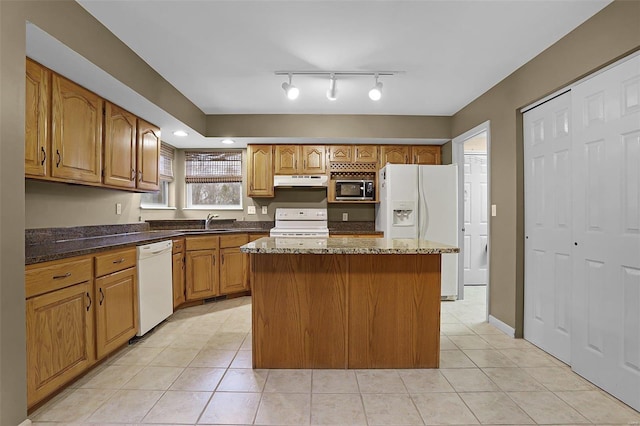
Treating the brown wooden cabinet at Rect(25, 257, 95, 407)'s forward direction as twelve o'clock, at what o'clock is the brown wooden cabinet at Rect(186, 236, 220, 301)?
the brown wooden cabinet at Rect(186, 236, 220, 301) is roughly at 9 o'clock from the brown wooden cabinet at Rect(25, 257, 95, 407).

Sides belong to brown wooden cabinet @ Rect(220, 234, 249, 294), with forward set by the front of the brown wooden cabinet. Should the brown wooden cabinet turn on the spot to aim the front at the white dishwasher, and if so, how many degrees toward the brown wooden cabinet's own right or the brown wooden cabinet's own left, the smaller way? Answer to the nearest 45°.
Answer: approximately 45° to the brown wooden cabinet's own right

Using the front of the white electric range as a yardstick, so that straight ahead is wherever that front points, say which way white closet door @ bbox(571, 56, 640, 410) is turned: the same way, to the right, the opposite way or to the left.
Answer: to the right

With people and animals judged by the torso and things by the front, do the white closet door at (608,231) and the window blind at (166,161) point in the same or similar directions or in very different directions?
very different directions

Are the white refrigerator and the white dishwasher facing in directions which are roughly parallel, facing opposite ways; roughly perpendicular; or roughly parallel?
roughly perpendicular

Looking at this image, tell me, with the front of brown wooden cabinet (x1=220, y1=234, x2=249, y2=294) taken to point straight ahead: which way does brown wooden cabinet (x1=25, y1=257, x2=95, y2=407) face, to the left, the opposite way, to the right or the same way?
to the left

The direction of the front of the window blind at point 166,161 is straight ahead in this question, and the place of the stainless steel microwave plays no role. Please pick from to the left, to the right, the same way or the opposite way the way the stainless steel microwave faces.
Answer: to the right

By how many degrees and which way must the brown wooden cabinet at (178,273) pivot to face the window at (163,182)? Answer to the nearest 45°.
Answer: approximately 135° to its left

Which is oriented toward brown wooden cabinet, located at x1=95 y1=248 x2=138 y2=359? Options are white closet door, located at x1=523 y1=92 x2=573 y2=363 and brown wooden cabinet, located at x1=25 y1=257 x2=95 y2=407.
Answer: the white closet door
